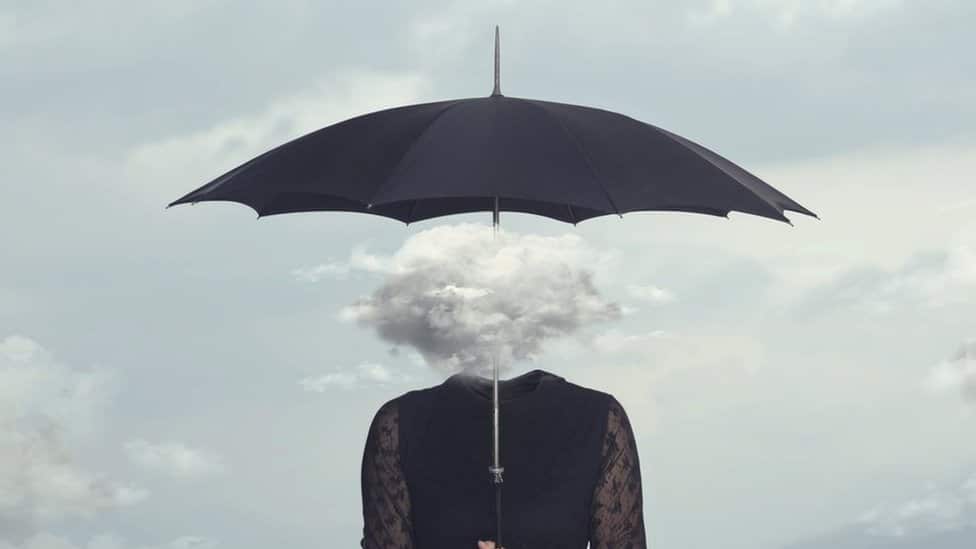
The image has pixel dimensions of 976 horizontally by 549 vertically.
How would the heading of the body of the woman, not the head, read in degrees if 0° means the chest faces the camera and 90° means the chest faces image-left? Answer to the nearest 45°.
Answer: approximately 0°
